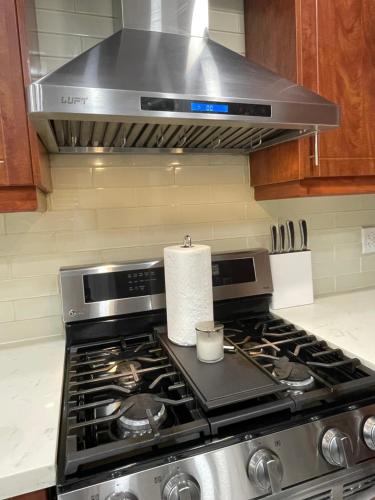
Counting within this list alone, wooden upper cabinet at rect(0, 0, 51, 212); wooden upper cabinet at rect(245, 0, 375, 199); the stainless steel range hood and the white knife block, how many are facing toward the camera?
4

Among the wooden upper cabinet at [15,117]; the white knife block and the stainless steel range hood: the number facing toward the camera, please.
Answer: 3

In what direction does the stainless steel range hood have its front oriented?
toward the camera

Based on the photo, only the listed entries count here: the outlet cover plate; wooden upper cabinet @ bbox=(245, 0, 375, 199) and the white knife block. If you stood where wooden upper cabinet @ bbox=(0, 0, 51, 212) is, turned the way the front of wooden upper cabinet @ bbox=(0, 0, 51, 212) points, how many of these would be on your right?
0

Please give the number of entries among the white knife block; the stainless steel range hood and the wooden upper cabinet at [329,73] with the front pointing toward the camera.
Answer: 3

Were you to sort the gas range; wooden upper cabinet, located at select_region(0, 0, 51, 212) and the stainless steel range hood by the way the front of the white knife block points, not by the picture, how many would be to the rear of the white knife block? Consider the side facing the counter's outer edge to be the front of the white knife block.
0

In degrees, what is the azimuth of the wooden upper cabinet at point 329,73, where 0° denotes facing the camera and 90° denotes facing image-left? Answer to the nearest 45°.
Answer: approximately 0°

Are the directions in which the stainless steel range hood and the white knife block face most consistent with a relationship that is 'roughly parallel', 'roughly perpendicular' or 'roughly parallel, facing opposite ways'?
roughly parallel
